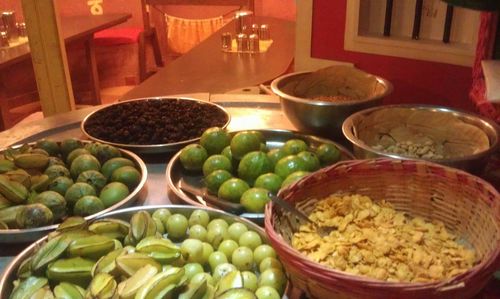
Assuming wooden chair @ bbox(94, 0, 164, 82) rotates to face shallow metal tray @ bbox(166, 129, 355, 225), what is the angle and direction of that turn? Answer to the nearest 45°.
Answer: approximately 90° to its left

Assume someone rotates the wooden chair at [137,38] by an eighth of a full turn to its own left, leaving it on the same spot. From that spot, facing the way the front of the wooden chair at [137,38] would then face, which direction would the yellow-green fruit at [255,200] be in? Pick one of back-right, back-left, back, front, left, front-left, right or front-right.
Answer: front-left

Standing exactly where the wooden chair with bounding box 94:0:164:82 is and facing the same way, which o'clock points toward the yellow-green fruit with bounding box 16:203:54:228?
The yellow-green fruit is roughly at 9 o'clock from the wooden chair.

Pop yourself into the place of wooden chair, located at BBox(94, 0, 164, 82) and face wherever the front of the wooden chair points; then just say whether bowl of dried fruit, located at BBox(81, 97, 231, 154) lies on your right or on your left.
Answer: on your left

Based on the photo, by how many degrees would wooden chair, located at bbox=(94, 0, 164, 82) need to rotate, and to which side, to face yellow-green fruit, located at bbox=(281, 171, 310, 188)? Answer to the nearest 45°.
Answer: approximately 90° to its left

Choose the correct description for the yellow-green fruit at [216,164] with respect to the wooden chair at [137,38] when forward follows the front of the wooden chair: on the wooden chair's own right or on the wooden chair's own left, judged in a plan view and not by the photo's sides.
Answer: on the wooden chair's own left

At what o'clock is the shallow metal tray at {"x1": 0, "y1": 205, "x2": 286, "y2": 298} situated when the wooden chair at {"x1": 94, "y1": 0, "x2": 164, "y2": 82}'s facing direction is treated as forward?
The shallow metal tray is roughly at 9 o'clock from the wooden chair.

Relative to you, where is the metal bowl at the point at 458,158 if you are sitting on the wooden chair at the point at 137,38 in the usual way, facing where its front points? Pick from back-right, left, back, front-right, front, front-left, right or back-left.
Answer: left

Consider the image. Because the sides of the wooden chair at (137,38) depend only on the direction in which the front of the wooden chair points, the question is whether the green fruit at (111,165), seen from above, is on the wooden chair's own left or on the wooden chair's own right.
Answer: on the wooden chair's own left

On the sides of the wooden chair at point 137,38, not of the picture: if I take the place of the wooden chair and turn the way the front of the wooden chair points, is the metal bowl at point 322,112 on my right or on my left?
on my left

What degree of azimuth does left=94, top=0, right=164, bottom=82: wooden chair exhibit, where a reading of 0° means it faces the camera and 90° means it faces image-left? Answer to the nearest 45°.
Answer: approximately 90°
